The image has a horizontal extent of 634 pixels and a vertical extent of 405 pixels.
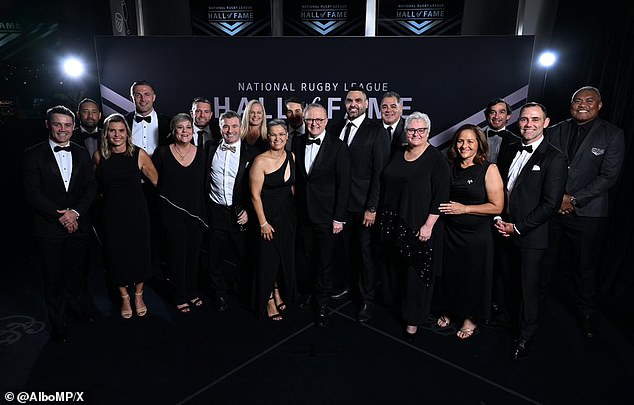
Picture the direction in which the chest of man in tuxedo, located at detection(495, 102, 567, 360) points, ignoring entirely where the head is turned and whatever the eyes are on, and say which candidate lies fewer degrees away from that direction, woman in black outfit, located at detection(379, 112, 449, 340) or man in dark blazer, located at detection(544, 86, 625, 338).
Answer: the woman in black outfit

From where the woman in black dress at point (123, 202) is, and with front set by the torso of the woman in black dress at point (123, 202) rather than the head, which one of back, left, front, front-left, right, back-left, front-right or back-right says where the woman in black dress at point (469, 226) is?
front-left

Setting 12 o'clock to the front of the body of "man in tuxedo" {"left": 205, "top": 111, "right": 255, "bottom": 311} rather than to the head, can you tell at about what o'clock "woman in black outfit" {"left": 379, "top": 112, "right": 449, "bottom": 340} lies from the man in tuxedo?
The woman in black outfit is roughly at 10 o'clock from the man in tuxedo.

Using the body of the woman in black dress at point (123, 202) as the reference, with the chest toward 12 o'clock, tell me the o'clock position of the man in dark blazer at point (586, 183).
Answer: The man in dark blazer is roughly at 10 o'clock from the woman in black dress.

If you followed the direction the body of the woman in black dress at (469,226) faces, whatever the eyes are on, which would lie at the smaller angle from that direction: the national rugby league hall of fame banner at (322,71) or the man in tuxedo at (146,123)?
the man in tuxedo

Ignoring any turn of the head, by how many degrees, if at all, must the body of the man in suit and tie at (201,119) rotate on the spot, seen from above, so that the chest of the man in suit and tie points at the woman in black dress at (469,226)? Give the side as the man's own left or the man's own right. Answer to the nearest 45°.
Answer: approximately 45° to the man's own left
